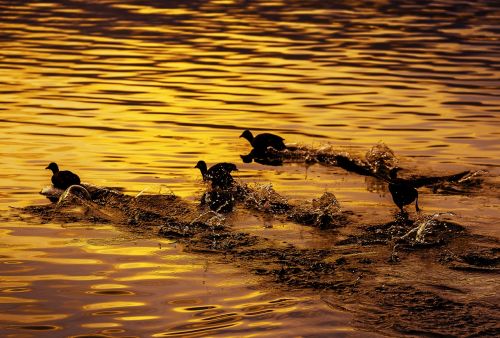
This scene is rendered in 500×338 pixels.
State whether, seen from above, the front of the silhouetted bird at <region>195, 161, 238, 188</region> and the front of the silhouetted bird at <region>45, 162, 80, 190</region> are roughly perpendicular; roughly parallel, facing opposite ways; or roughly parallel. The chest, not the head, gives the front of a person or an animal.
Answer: roughly parallel

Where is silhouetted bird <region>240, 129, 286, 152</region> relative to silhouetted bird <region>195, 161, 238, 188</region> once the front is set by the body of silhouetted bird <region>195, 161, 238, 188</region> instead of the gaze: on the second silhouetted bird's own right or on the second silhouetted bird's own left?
on the second silhouetted bird's own right

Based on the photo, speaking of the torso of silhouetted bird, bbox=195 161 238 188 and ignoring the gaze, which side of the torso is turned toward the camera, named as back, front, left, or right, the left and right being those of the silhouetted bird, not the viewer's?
left

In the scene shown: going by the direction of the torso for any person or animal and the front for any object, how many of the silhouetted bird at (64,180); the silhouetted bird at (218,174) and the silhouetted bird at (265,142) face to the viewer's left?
3

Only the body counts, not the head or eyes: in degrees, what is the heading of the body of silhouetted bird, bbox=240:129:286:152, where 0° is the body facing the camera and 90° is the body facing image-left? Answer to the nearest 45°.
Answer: approximately 90°

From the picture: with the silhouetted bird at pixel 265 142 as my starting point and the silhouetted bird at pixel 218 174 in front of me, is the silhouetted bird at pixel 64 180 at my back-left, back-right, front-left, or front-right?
front-right

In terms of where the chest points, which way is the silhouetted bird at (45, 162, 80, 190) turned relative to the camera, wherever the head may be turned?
to the viewer's left

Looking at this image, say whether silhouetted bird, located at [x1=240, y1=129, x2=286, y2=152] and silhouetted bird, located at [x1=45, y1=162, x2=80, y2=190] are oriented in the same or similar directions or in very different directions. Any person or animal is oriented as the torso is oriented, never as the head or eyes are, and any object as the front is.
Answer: same or similar directions

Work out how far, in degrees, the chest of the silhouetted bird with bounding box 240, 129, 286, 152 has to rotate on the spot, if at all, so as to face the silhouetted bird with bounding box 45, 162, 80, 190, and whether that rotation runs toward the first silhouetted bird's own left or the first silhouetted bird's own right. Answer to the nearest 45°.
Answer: approximately 45° to the first silhouetted bird's own left

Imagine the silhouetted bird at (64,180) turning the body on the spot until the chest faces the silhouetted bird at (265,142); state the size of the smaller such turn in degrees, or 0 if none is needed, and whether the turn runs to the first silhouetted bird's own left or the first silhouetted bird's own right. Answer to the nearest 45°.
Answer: approximately 135° to the first silhouetted bird's own right

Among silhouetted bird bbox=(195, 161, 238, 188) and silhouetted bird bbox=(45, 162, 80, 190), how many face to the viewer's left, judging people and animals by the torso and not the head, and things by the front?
2
